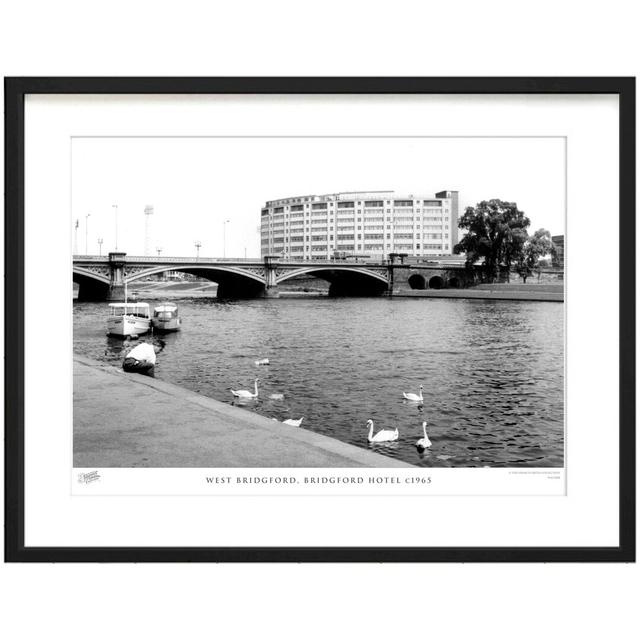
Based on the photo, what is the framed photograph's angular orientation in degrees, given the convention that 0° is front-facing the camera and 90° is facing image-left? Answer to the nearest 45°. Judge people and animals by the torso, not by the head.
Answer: approximately 0°
